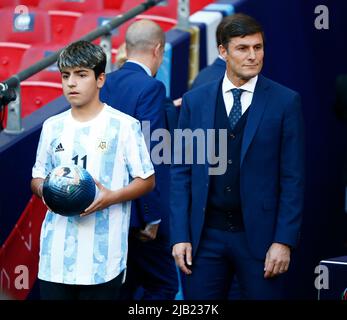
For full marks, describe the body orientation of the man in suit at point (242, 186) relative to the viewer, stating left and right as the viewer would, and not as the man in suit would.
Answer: facing the viewer

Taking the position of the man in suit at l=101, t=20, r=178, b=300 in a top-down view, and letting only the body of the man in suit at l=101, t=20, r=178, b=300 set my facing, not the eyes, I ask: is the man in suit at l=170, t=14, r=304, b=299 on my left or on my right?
on my right

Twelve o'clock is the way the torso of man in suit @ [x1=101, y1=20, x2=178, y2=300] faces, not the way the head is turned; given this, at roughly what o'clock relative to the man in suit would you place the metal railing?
The metal railing is roughly at 8 o'clock from the man in suit.

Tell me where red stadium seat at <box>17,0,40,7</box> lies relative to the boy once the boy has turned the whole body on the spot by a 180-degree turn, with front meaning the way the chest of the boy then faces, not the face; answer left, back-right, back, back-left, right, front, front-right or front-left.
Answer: front-left

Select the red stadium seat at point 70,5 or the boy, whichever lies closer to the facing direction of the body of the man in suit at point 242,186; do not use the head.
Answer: the boy

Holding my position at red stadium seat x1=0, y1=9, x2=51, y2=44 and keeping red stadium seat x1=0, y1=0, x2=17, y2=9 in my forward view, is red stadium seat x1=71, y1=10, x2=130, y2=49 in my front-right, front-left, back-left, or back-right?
back-right

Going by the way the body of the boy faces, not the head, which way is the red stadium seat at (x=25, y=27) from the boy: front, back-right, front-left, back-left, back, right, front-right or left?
back-right

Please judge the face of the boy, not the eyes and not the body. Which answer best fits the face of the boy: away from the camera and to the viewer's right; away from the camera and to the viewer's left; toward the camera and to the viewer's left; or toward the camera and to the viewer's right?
toward the camera and to the viewer's left

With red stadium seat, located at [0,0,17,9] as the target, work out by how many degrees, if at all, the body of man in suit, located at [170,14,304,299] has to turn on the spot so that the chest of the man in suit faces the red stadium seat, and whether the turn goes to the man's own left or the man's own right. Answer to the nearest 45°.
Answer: approximately 135° to the man's own right

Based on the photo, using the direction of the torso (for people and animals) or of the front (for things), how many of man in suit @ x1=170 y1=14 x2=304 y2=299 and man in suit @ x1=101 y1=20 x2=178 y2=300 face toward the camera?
1

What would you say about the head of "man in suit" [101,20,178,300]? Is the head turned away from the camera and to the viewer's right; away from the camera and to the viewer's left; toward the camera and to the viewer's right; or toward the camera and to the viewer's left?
away from the camera and to the viewer's right

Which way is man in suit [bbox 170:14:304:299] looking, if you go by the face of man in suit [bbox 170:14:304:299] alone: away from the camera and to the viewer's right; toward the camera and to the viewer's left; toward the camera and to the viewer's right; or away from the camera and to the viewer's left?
toward the camera and to the viewer's right

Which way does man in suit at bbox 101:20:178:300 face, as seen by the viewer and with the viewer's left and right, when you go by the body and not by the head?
facing away from the viewer and to the right of the viewer
